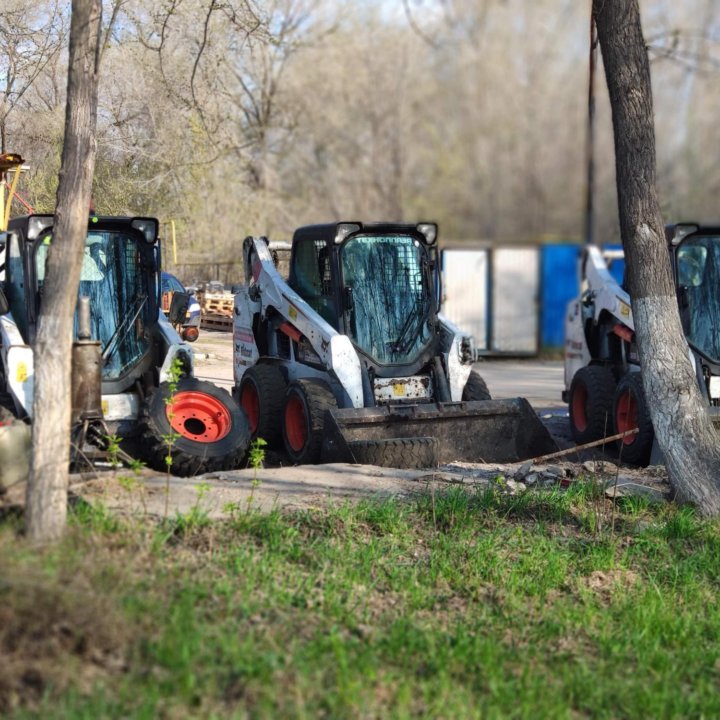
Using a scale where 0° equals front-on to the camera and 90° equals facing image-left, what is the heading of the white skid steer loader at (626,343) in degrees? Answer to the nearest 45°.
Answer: approximately 315°

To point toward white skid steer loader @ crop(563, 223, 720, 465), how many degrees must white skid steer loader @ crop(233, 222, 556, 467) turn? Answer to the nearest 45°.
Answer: approximately 45° to its left

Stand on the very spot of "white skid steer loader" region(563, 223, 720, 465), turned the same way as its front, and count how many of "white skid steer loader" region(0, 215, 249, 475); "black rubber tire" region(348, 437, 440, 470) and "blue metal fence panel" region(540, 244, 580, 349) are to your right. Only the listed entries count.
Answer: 2

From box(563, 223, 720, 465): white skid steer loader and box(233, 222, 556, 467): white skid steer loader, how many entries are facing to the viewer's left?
0

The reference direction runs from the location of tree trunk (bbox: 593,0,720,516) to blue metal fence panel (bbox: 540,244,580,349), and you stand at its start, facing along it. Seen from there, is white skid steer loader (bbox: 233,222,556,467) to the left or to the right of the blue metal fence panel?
left

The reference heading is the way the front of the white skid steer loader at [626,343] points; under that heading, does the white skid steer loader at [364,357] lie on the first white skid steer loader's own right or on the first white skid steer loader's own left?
on the first white skid steer loader's own right

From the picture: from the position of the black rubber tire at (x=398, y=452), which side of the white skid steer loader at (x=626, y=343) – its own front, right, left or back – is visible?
right

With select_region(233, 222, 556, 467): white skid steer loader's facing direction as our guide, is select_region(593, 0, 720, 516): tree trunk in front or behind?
in front

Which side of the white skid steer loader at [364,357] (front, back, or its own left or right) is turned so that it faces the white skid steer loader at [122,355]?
right

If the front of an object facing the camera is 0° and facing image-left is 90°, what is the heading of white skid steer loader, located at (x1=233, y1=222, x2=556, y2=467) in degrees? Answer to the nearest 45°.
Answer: approximately 315°

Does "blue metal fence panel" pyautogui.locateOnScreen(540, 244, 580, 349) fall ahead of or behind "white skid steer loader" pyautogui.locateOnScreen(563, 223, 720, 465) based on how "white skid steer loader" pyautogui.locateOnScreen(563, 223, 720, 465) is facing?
behind
